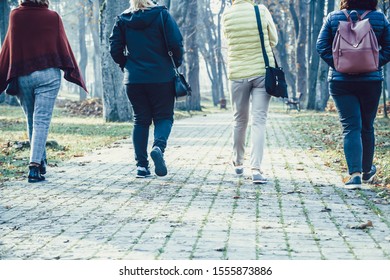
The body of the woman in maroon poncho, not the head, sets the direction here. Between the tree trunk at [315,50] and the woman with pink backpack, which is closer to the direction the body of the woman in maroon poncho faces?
the tree trunk

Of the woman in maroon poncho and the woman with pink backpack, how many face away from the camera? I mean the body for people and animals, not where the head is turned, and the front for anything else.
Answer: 2

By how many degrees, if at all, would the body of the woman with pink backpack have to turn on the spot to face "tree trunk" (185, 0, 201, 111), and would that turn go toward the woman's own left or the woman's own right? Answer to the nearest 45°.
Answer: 0° — they already face it

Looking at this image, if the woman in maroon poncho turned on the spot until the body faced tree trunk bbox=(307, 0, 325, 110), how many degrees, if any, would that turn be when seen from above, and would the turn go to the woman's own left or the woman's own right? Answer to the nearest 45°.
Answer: approximately 45° to the woman's own right

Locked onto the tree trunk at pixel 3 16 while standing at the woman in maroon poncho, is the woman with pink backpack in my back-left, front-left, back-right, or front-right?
back-right

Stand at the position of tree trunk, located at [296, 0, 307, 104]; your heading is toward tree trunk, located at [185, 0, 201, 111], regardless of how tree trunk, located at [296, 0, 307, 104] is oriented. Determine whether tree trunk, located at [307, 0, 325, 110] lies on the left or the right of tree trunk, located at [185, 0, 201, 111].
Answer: left

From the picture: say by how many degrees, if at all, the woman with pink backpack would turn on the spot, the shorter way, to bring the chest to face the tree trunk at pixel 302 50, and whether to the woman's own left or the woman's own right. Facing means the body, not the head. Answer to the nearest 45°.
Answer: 0° — they already face it

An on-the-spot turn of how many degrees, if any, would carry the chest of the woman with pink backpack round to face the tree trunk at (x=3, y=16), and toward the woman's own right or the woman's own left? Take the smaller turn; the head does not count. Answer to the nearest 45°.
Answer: approximately 45° to the woman's own left

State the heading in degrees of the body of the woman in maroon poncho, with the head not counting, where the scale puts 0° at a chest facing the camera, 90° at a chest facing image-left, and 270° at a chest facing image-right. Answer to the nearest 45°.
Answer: approximately 180°

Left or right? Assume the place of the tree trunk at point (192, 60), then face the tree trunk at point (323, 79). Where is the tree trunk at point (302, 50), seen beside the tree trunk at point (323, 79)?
left

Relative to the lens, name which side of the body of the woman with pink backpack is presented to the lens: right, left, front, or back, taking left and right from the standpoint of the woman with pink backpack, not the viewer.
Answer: back
